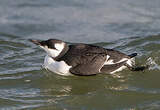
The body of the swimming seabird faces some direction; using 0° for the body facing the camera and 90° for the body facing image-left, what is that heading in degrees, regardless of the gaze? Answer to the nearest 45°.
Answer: approximately 90°
